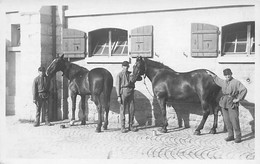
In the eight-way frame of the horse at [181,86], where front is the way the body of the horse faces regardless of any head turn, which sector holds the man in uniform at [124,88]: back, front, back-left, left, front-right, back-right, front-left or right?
front

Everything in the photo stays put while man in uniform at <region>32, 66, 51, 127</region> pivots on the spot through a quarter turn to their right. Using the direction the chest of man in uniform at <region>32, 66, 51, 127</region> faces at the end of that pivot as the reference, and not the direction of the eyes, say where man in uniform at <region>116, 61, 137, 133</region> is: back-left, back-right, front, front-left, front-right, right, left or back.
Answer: back-left

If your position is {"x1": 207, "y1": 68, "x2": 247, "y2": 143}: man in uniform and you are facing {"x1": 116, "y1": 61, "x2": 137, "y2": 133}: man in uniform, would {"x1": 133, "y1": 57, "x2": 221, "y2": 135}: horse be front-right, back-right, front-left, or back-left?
front-right

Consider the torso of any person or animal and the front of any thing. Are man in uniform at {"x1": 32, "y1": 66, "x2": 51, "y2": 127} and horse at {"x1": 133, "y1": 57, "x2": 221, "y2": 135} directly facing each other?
no

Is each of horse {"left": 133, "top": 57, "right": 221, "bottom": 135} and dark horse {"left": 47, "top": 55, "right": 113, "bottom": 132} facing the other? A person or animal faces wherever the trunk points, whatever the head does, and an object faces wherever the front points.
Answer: no

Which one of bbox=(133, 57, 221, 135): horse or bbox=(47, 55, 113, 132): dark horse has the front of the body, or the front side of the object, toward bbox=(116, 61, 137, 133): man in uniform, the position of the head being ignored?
the horse

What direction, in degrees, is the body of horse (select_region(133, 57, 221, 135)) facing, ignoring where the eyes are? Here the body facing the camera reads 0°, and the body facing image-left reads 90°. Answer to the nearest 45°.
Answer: approximately 90°

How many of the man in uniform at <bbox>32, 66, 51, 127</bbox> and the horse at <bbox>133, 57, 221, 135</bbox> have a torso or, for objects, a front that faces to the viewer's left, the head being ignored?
1

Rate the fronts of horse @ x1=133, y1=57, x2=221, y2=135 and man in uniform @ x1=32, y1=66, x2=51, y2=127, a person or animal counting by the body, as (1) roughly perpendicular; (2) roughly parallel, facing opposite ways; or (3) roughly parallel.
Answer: roughly perpendicular

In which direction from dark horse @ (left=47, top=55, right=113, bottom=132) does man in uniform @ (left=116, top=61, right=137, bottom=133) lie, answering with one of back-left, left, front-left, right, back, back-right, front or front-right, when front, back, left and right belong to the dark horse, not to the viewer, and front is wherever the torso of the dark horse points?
back

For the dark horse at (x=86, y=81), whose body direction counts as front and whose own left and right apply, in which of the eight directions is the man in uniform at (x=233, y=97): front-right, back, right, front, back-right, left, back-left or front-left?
back

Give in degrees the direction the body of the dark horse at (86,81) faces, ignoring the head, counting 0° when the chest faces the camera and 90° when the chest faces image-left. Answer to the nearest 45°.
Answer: approximately 135°

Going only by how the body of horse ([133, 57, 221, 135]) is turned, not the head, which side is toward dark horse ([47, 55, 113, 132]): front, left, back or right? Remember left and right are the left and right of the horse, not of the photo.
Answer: front

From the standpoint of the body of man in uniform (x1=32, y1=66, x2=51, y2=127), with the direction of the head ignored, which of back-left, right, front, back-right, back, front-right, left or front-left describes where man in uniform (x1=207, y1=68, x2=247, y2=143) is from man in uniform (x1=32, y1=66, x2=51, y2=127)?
front-left

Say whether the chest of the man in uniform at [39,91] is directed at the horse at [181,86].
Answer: no

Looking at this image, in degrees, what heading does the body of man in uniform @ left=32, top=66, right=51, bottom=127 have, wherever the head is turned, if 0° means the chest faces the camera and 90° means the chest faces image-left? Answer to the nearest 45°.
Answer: approximately 0°

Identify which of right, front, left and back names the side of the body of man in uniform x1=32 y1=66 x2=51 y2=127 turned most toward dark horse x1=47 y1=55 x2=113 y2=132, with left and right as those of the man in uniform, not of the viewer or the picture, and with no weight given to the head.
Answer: left
